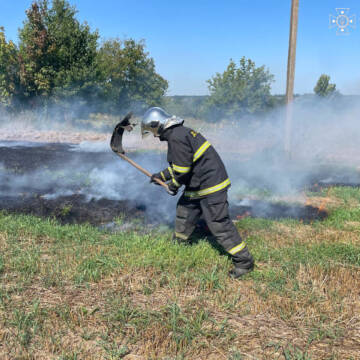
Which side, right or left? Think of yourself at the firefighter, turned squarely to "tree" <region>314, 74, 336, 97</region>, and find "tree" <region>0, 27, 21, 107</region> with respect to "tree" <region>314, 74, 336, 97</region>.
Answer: left

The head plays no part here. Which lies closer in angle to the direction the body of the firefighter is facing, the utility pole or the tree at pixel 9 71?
the tree

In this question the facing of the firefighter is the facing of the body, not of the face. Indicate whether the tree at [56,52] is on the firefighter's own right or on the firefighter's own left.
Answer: on the firefighter's own right

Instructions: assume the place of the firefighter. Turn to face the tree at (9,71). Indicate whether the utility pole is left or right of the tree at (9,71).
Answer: right

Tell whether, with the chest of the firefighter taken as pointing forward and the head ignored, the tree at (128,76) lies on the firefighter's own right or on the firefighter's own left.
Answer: on the firefighter's own right

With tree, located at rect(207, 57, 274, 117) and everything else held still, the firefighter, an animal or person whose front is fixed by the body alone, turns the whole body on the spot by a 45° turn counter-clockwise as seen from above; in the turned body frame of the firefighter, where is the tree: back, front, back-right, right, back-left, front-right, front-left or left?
back-right

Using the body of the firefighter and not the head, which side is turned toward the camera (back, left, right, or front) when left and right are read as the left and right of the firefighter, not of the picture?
left

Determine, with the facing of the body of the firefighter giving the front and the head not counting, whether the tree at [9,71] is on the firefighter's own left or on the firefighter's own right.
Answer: on the firefighter's own right

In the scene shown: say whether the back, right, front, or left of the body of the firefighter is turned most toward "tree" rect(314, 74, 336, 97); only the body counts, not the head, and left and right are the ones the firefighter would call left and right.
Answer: right
